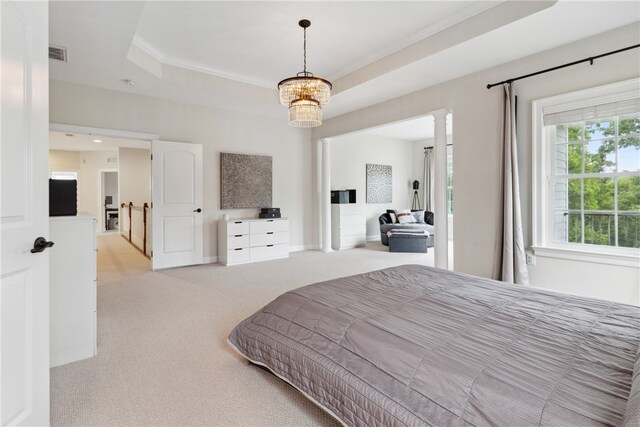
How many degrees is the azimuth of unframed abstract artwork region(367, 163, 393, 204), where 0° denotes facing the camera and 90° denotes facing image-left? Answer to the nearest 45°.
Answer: approximately 315°

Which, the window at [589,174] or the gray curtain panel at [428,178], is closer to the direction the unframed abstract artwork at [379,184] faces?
the window

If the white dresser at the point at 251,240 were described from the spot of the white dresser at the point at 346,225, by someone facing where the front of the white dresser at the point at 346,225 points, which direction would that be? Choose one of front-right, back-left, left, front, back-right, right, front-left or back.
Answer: right

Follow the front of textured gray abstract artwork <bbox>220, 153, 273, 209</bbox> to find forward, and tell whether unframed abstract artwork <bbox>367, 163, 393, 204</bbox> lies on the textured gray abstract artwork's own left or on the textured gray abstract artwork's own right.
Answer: on the textured gray abstract artwork's own left

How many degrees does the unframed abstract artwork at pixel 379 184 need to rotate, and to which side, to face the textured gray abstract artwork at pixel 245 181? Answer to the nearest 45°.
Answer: approximately 90° to its right

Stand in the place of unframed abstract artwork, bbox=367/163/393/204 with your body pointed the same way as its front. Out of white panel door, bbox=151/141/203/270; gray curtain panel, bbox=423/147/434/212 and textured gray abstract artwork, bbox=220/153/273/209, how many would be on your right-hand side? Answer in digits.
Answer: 2

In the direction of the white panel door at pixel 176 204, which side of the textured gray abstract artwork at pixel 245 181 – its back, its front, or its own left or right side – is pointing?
right

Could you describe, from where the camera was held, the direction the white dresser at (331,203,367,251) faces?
facing the viewer and to the right of the viewer

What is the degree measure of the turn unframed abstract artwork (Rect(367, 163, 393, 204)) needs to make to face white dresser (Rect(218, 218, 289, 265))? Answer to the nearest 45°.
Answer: approximately 90° to its right

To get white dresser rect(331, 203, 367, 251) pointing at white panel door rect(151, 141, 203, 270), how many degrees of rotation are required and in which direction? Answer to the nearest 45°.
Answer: approximately 90° to its right
